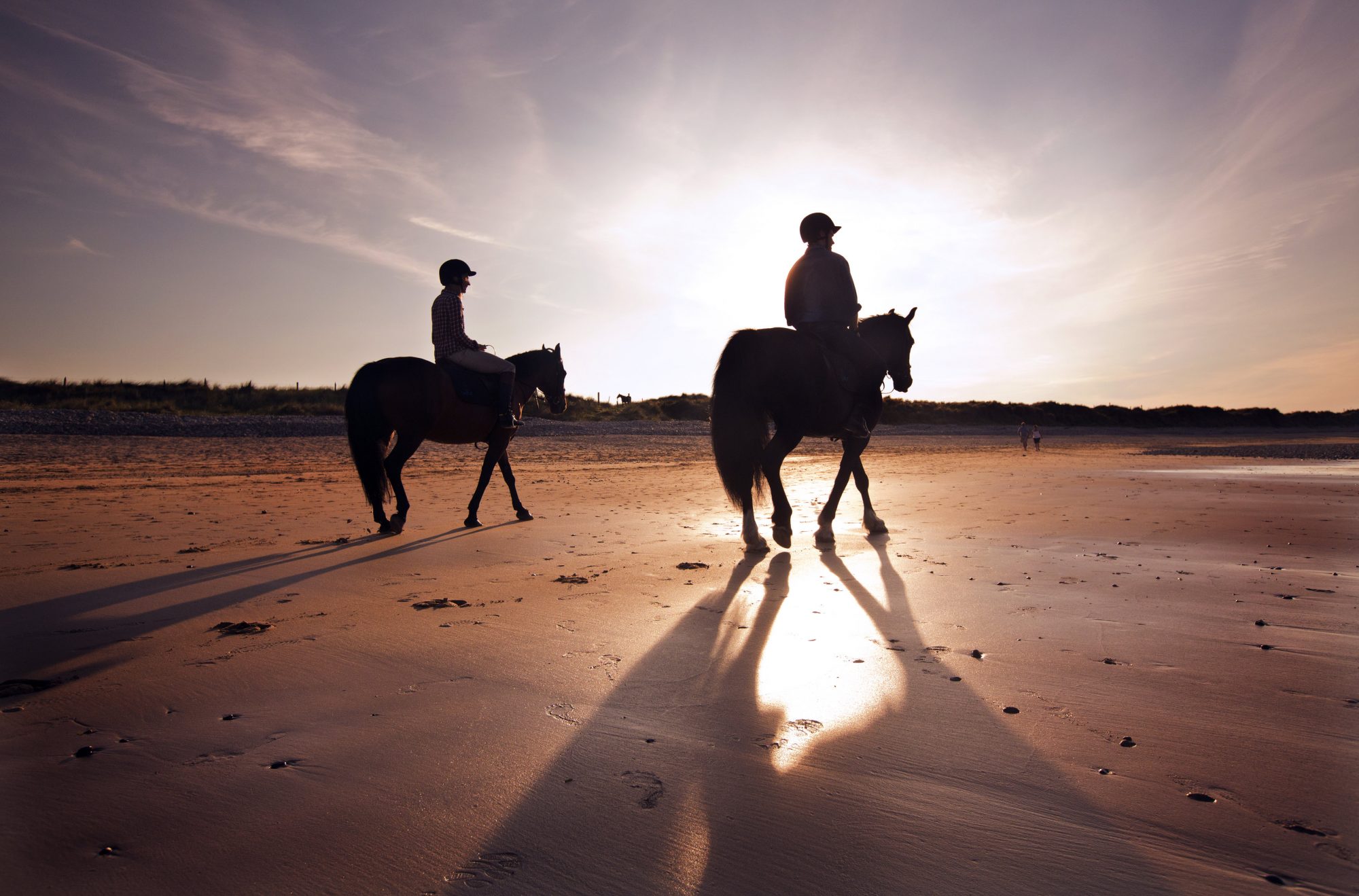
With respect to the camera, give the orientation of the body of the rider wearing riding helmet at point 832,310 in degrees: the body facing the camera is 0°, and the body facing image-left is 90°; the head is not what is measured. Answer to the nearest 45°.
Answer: approximately 225°

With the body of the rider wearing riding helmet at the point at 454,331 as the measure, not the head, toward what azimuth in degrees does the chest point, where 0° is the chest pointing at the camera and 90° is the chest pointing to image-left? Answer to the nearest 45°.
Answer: approximately 270°

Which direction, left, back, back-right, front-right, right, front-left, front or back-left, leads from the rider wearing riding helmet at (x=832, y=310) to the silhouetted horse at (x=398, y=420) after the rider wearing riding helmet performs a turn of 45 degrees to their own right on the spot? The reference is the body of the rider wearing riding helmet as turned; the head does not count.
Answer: back

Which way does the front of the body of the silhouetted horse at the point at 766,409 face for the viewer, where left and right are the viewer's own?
facing away from the viewer and to the right of the viewer

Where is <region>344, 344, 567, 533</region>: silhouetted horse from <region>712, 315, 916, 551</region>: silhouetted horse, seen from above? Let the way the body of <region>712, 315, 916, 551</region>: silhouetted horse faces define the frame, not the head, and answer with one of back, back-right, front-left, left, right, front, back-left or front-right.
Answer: back-left

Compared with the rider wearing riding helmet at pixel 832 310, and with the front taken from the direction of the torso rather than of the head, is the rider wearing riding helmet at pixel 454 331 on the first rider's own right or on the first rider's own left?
on the first rider's own left
